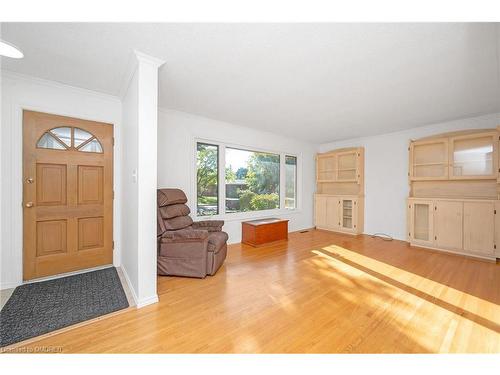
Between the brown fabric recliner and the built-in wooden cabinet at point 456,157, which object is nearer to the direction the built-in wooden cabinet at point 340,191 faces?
the brown fabric recliner

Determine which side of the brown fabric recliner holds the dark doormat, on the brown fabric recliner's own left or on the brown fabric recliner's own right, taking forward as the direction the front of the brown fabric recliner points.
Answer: on the brown fabric recliner's own right

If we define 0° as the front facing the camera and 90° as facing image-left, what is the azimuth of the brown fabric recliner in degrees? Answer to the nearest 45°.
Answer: approximately 315°

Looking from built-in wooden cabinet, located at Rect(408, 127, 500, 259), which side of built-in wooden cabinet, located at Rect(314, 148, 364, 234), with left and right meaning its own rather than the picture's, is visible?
left

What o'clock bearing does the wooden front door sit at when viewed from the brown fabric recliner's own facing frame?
The wooden front door is roughly at 5 o'clock from the brown fabric recliner.

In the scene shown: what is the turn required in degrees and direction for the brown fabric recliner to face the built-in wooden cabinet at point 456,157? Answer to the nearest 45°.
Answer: approximately 45° to its left

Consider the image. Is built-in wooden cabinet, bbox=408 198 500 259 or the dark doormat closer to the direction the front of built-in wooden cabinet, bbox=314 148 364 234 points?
the dark doormat
